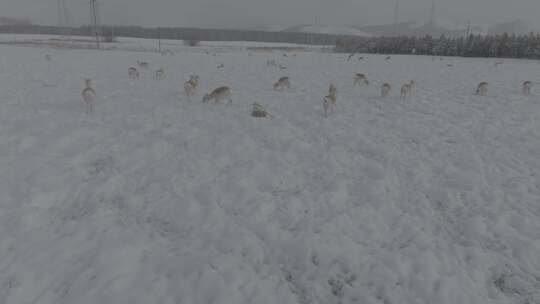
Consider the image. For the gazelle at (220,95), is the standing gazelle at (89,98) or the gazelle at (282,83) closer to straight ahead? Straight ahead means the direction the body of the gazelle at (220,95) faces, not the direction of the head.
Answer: the standing gazelle

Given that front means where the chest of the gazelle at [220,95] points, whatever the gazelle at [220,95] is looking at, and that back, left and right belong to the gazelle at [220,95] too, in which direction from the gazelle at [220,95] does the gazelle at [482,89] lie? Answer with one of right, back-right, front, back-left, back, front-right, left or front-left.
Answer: back

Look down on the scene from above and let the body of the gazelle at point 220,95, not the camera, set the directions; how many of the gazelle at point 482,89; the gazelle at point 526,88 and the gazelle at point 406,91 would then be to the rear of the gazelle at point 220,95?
3

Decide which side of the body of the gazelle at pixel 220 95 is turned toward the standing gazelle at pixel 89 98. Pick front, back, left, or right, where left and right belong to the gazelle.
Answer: front

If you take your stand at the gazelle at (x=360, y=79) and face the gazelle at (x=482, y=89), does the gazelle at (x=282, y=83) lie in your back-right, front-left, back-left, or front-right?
back-right

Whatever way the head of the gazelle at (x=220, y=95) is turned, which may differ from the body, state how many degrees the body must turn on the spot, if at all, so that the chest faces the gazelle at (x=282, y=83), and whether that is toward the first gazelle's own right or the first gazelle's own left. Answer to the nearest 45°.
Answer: approximately 135° to the first gazelle's own right

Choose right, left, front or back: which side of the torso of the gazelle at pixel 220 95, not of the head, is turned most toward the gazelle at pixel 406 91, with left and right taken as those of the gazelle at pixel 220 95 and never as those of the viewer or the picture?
back

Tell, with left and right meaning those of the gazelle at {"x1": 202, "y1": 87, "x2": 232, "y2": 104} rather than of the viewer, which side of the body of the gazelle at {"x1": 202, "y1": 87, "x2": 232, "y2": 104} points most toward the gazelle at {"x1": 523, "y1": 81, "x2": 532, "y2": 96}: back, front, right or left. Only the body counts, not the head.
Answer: back

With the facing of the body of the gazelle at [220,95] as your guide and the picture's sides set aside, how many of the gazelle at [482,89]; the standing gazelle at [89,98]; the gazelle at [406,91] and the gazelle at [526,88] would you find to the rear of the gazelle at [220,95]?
3

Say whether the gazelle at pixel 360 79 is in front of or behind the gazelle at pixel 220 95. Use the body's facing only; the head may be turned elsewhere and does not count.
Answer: behind

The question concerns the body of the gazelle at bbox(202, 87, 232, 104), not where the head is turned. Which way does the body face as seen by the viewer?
to the viewer's left

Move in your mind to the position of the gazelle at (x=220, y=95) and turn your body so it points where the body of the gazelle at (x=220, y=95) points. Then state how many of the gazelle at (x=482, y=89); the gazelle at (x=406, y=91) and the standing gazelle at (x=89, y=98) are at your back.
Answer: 2
